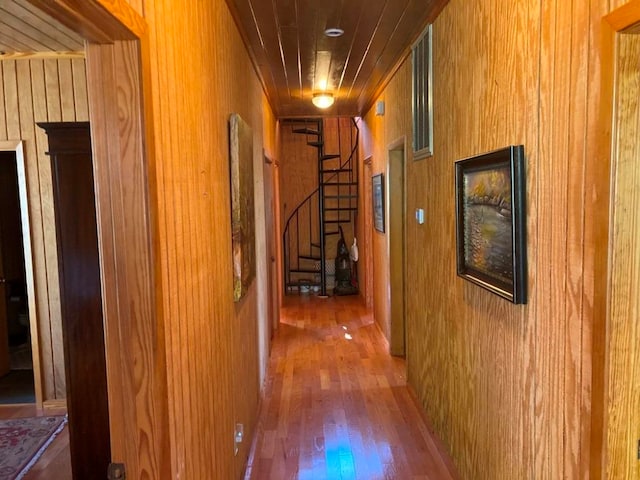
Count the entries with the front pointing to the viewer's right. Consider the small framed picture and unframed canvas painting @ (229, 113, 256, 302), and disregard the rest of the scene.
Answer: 1

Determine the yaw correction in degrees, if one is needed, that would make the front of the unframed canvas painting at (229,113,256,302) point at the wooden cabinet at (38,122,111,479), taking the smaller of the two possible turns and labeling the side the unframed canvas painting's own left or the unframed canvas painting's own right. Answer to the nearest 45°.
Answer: approximately 135° to the unframed canvas painting's own right

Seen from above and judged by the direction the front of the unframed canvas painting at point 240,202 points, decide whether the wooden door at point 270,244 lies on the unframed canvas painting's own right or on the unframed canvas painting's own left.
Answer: on the unframed canvas painting's own left

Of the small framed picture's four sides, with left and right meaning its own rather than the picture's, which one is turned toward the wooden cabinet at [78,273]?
left

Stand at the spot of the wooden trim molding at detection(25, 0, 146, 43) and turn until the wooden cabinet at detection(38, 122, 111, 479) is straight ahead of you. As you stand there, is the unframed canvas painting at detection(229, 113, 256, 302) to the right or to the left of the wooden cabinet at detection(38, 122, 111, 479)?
right

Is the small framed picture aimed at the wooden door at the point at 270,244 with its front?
yes

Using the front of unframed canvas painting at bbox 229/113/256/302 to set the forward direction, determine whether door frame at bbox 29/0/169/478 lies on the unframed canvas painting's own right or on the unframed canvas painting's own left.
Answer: on the unframed canvas painting's own right

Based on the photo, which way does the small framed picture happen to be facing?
to the viewer's left

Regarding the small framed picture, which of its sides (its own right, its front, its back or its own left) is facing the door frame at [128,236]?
left

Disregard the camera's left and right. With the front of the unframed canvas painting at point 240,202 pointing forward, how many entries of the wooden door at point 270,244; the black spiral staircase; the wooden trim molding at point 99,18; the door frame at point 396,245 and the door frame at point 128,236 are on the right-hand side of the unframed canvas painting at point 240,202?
2

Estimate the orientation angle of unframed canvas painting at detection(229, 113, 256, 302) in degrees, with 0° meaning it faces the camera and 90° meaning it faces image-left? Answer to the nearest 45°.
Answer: approximately 270°

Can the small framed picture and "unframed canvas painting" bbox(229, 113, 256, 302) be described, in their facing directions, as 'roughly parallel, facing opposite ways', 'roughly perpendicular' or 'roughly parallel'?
roughly parallel, facing opposite ways

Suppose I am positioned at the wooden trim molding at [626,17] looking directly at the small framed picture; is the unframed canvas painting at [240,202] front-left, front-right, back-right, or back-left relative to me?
front-left

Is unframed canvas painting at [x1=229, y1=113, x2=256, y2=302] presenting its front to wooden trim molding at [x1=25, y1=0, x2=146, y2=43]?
no

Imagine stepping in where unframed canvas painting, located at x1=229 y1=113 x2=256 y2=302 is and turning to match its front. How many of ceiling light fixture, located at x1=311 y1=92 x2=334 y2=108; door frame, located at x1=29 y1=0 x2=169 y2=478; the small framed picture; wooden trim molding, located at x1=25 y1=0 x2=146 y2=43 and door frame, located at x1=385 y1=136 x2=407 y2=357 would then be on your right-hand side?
2
